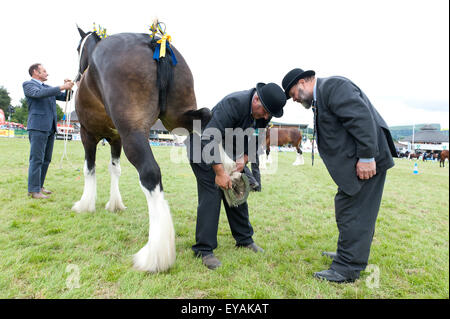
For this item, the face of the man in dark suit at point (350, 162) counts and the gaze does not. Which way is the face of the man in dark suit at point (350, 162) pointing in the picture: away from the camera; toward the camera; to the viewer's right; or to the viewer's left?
to the viewer's left

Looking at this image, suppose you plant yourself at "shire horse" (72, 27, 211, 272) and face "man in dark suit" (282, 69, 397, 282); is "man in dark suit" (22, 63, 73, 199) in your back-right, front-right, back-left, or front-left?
back-left

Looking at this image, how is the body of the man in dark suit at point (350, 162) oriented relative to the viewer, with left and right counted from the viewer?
facing to the left of the viewer

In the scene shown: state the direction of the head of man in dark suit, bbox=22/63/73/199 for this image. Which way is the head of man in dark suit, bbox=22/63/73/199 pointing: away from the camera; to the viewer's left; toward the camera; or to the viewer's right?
to the viewer's right

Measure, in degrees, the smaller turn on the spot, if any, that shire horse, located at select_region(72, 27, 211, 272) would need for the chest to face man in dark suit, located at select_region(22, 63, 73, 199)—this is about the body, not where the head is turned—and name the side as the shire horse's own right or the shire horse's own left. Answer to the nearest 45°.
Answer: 0° — it already faces them

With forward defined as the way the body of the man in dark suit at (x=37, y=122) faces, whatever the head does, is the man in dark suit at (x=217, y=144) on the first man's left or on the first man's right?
on the first man's right

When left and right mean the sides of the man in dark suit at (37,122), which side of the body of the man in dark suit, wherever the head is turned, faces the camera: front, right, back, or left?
right

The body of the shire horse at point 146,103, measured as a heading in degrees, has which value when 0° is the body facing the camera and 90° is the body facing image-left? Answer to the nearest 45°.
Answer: approximately 135°

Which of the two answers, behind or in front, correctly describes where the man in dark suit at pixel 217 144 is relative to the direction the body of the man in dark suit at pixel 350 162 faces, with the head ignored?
in front

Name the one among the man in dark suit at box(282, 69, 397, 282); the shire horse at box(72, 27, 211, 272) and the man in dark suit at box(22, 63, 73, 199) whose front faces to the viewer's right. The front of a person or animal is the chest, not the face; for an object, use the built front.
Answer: the man in dark suit at box(22, 63, 73, 199)
